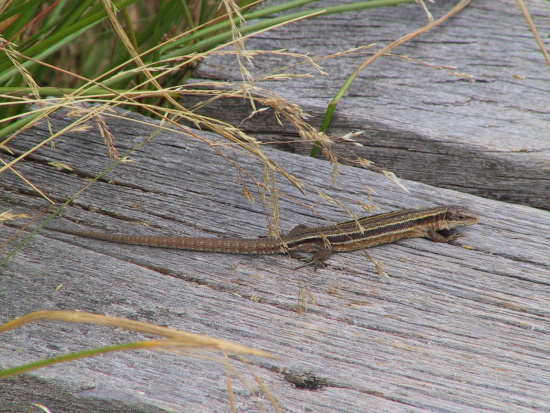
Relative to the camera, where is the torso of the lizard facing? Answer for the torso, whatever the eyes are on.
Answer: to the viewer's right

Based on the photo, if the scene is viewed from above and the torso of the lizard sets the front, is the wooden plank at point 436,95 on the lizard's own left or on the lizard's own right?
on the lizard's own left
